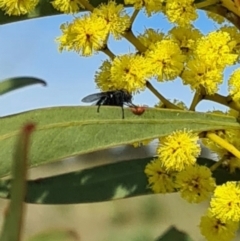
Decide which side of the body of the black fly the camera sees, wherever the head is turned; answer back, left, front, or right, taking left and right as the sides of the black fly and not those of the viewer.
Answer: right
